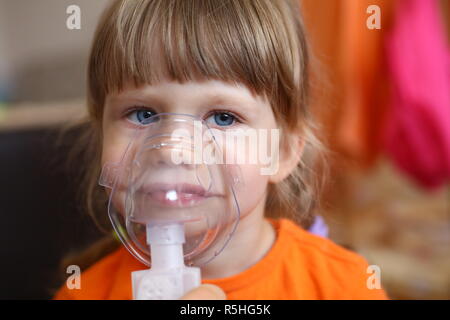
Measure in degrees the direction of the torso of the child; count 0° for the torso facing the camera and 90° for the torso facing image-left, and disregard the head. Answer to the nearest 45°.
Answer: approximately 0°

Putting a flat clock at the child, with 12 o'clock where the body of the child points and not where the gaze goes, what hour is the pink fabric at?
The pink fabric is roughly at 7 o'clock from the child.

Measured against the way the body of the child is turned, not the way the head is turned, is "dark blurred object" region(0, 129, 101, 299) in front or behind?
behind

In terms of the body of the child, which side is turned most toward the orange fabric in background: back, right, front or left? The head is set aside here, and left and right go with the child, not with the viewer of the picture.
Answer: back
